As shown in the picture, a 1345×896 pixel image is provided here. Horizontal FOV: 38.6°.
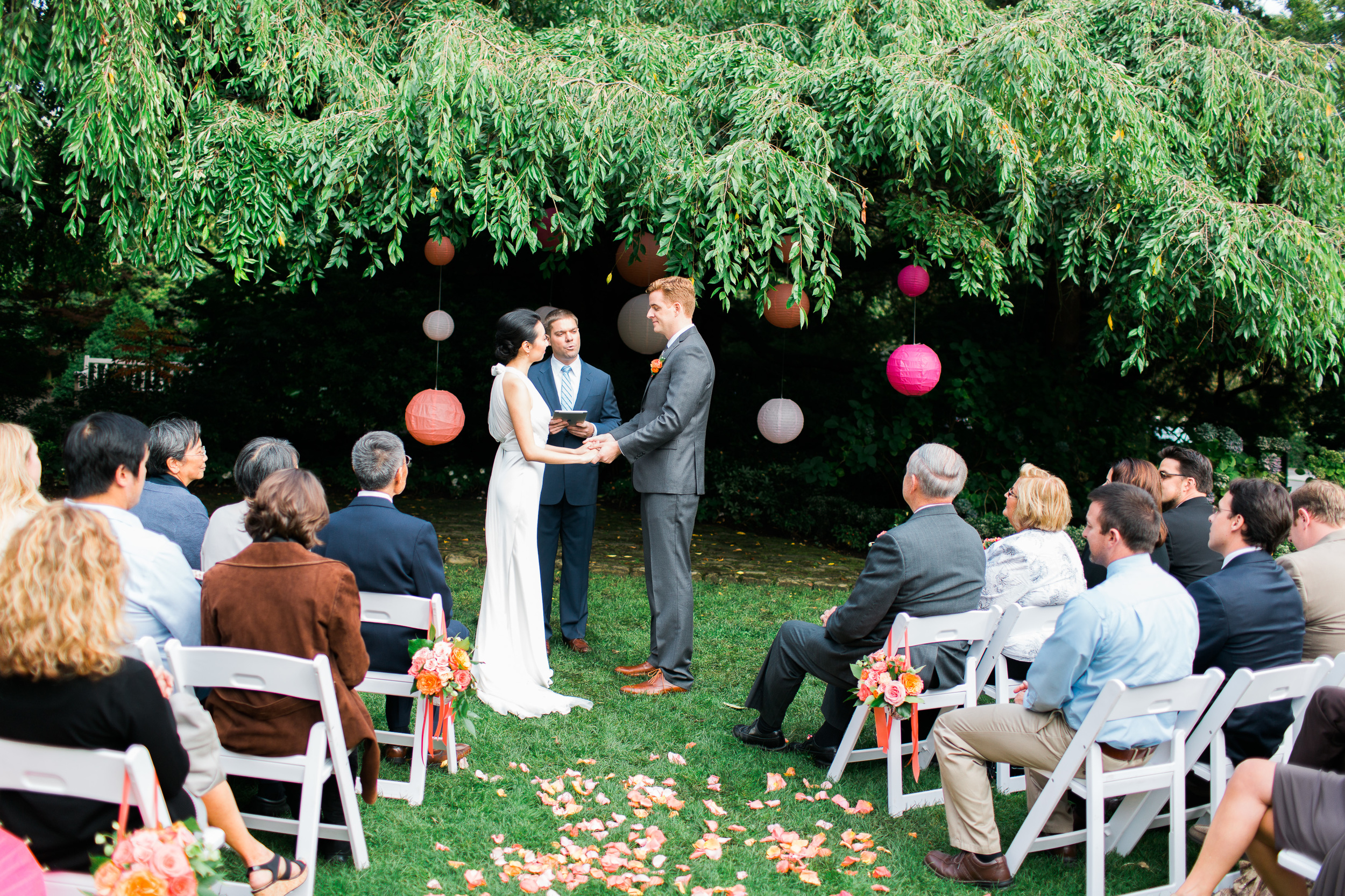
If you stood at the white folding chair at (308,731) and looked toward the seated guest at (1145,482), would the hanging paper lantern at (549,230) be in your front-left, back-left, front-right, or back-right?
front-left

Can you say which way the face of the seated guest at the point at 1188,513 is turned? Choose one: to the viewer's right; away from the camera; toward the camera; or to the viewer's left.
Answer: to the viewer's left

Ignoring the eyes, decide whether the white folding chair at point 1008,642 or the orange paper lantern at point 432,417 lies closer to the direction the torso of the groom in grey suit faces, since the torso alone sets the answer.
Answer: the orange paper lantern

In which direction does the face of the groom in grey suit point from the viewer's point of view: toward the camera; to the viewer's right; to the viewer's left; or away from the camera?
to the viewer's left

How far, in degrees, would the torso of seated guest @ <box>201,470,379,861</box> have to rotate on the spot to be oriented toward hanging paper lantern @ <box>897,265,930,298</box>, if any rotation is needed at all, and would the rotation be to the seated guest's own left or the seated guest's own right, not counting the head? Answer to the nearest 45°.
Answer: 0° — they already face it

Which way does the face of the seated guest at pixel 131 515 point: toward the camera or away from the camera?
away from the camera

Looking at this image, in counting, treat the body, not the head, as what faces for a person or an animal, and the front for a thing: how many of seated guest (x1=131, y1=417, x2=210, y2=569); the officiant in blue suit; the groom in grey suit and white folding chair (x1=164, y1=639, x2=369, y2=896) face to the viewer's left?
1

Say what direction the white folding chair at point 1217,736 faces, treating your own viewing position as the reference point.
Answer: facing away from the viewer and to the left of the viewer

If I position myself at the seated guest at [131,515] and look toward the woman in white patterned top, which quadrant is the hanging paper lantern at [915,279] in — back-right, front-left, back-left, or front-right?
front-left

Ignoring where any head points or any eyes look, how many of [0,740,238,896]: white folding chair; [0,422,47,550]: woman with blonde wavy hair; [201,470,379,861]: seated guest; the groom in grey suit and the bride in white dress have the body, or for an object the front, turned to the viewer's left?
1
